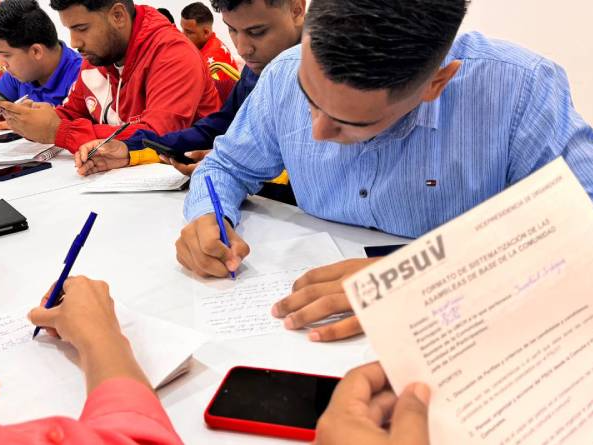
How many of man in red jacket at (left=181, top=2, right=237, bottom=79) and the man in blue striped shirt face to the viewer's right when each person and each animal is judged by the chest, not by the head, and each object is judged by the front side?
0

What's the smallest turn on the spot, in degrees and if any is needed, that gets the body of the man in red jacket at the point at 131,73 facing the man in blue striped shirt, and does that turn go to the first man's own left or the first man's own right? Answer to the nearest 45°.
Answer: approximately 45° to the first man's own left

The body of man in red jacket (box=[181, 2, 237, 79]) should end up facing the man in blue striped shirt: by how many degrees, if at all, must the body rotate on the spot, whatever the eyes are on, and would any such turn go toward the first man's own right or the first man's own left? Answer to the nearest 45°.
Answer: approximately 90° to the first man's own left

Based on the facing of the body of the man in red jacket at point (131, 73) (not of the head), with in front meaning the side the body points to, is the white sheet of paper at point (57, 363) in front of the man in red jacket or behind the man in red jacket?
in front

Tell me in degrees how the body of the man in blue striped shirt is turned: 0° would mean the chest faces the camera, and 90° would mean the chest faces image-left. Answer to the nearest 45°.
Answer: approximately 45°

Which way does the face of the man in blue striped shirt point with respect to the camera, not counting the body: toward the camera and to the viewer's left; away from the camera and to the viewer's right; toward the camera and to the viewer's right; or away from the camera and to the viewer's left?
toward the camera and to the viewer's left
